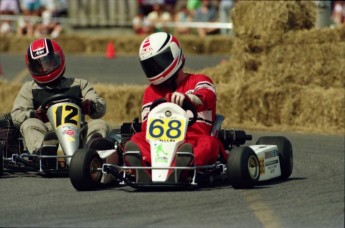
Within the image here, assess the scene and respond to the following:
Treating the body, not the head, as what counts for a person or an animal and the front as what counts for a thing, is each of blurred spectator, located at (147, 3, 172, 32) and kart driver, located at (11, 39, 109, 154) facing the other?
no

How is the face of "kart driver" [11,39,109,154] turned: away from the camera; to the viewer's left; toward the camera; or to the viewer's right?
toward the camera

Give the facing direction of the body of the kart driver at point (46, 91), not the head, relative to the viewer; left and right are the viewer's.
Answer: facing the viewer

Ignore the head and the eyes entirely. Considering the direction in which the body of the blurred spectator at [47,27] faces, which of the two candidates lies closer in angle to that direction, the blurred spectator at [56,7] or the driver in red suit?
the driver in red suit

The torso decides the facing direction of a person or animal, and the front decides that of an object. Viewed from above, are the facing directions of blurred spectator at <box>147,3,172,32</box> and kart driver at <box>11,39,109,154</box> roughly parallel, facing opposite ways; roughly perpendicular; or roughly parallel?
roughly parallel

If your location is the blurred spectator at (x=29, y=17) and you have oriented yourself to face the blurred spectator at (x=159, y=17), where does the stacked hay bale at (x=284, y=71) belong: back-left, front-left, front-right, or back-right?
front-right

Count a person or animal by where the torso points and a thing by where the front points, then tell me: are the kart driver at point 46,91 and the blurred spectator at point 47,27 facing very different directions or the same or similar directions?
same or similar directions

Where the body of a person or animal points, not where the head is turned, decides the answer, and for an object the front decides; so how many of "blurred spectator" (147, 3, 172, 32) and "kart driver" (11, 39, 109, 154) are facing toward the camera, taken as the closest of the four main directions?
2

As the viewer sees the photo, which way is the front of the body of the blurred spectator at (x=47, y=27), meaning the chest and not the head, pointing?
toward the camera

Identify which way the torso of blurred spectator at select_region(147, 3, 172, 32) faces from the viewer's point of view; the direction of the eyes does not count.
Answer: toward the camera

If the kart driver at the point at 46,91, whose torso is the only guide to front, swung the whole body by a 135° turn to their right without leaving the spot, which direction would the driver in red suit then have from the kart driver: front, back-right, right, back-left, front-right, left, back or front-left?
back

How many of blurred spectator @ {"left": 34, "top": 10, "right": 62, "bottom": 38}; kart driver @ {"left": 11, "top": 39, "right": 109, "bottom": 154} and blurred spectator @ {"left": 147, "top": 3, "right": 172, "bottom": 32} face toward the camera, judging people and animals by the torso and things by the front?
3

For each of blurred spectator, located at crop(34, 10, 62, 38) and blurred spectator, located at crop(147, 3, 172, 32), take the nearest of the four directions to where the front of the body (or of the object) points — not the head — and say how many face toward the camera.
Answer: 2

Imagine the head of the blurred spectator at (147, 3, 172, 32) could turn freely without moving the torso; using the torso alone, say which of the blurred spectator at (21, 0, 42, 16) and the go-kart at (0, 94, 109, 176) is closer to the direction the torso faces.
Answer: the go-kart

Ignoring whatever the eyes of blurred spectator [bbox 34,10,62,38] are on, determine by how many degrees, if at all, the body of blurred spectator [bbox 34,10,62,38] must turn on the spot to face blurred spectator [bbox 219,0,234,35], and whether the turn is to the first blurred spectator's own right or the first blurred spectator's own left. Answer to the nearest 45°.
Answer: approximately 45° to the first blurred spectator's own left

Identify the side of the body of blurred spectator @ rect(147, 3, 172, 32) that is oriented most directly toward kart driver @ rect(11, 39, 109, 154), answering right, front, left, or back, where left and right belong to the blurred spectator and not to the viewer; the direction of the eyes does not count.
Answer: front

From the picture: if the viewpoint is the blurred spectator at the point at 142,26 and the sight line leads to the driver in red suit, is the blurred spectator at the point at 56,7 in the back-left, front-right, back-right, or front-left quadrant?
back-right

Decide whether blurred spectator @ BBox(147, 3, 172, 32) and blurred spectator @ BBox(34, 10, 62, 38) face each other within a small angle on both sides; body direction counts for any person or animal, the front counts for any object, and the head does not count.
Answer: no

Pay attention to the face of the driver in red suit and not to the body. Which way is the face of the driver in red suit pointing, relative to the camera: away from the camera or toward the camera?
toward the camera

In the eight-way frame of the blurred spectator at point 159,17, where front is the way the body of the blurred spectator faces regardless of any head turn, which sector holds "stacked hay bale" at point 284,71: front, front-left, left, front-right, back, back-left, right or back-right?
front
